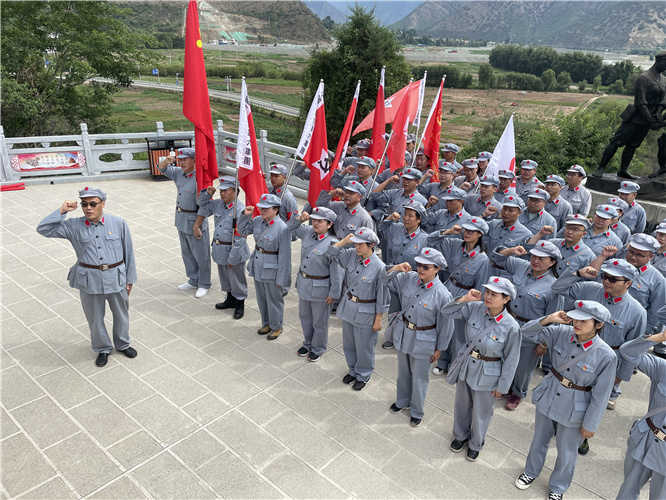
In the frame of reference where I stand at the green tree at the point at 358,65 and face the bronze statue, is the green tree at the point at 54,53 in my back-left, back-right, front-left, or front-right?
back-right

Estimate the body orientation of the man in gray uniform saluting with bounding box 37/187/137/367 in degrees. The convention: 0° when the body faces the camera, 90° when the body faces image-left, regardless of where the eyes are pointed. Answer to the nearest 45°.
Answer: approximately 0°

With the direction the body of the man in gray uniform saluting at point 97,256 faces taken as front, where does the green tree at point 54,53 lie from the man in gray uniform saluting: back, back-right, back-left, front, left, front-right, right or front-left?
back

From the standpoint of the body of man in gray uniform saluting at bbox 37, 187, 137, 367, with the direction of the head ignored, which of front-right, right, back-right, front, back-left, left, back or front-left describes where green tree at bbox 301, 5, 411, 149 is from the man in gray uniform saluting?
back-left

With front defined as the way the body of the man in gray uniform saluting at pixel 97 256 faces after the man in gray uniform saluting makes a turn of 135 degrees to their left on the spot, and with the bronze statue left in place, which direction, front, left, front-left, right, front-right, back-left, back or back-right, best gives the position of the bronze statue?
front-right
